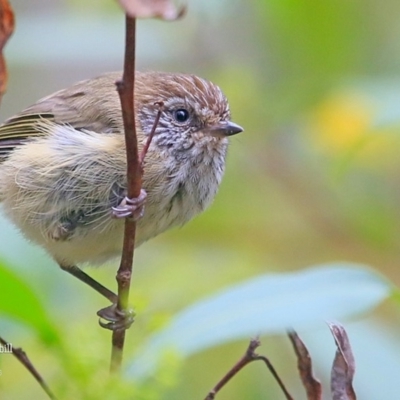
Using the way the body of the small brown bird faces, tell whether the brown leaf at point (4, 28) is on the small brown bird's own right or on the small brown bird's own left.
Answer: on the small brown bird's own right

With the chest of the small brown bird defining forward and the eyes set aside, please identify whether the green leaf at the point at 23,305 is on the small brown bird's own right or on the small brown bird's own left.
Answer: on the small brown bird's own right

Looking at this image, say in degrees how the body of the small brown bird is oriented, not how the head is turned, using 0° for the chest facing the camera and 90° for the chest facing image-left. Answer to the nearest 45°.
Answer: approximately 270°

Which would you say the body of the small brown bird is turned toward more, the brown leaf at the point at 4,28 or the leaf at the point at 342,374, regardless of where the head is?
the leaf at the point at 342,374

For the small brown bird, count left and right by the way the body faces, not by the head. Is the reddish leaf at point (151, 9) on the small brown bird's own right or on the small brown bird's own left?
on the small brown bird's own right

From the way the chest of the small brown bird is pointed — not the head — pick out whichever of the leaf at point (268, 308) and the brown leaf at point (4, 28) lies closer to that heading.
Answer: the leaf at point (268, 308)

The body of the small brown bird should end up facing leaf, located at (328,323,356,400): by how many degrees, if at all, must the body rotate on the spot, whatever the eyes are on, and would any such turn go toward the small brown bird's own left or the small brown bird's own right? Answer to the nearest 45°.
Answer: approximately 45° to the small brown bird's own right

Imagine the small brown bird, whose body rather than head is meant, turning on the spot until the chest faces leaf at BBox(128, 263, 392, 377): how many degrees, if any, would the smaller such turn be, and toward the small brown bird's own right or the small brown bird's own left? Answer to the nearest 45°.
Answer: approximately 45° to the small brown bird's own right
